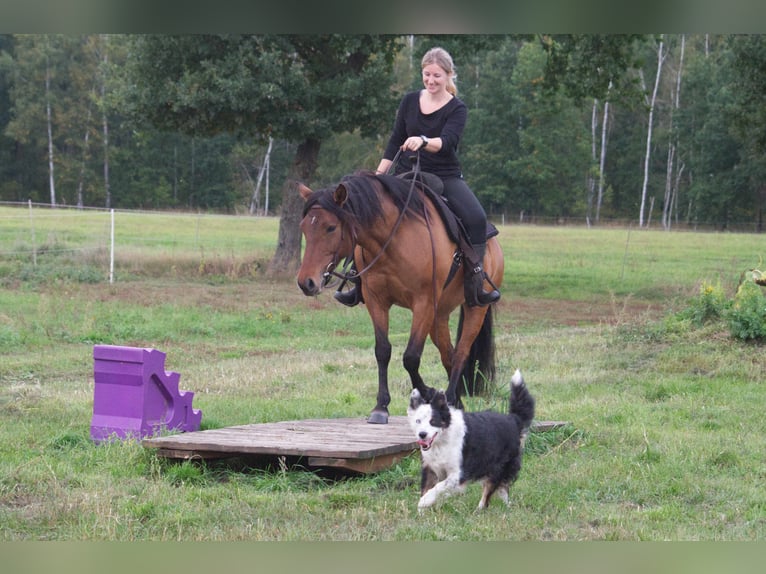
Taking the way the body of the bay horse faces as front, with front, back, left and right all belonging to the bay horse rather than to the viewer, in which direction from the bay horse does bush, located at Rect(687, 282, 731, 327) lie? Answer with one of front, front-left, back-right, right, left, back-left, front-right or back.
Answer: back

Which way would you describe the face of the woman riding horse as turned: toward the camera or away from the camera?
toward the camera

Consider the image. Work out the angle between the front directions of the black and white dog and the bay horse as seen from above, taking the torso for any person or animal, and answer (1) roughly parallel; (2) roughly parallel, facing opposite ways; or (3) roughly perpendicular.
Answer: roughly parallel

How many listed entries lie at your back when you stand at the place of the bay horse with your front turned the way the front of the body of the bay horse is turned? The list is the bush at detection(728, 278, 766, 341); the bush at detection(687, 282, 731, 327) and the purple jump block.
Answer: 2

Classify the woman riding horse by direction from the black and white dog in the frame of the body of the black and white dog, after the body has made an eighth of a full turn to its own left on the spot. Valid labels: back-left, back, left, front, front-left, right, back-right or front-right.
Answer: back

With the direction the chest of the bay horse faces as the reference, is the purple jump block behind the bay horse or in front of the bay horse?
in front

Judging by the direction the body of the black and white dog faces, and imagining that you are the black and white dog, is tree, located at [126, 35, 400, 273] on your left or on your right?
on your right

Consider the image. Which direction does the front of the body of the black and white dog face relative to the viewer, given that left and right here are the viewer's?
facing the viewer and to the left of the viewer

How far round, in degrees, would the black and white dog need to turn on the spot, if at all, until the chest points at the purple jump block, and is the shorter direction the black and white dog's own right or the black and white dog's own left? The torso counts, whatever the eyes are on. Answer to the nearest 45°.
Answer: approximately 90° to the black and white dog's own right

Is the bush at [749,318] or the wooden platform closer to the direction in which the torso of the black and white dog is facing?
the wooden platform

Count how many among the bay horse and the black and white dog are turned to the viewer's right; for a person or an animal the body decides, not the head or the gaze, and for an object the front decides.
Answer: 0
